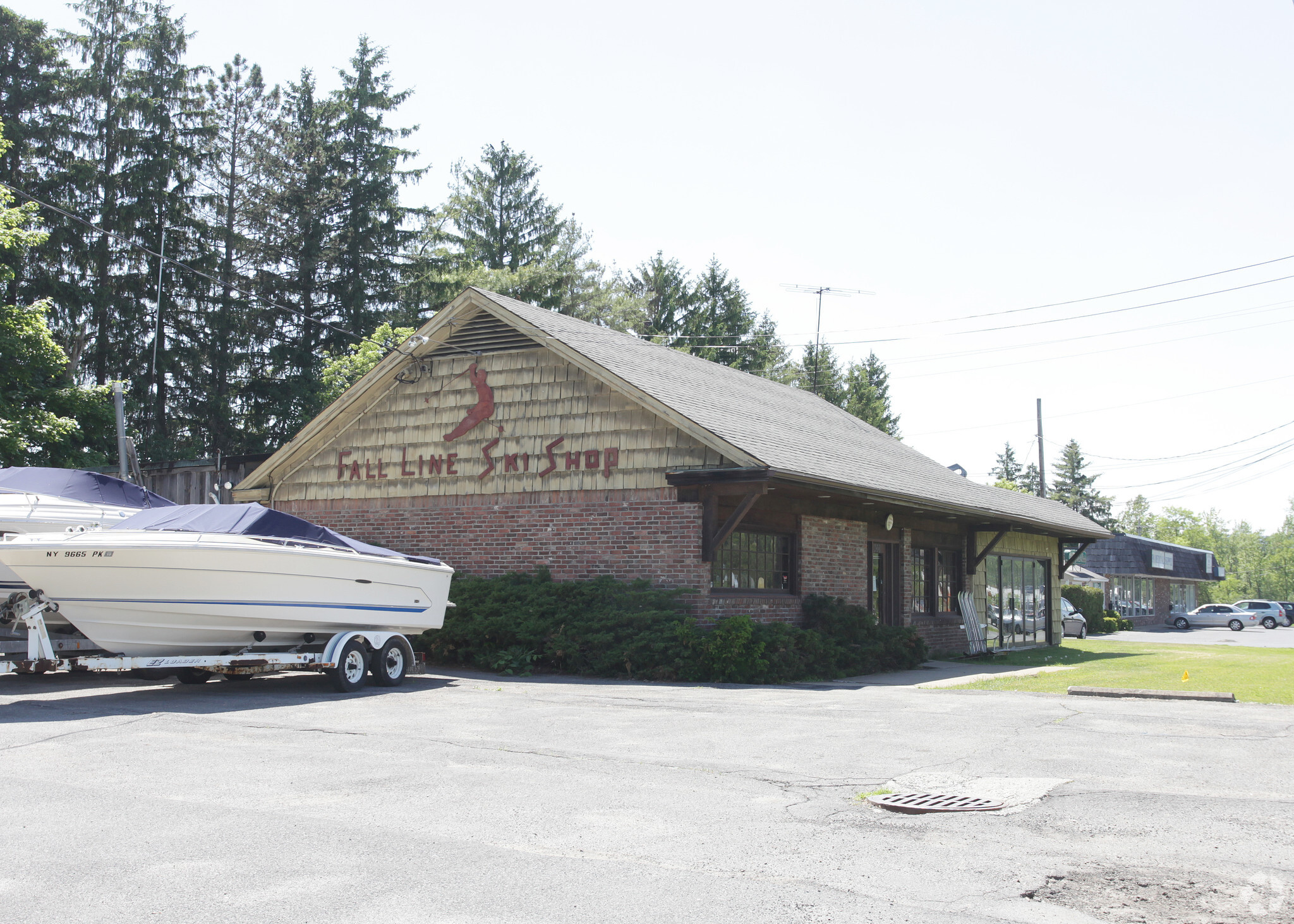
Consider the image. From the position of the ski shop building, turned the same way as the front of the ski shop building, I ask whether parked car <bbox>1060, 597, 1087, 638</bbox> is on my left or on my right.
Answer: on my left

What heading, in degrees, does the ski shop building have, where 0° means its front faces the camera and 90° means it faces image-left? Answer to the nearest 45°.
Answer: approximately 315°

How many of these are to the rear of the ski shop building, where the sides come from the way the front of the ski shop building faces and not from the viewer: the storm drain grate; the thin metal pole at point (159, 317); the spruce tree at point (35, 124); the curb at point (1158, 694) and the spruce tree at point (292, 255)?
3

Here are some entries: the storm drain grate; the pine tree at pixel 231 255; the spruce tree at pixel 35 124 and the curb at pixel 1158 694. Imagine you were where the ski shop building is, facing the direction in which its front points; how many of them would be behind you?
2

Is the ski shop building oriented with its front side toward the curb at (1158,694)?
yes

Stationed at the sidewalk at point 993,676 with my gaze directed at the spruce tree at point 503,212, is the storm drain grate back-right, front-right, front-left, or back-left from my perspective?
back-left
